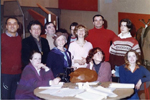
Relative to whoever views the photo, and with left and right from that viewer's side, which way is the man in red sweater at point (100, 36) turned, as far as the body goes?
facing the viewer

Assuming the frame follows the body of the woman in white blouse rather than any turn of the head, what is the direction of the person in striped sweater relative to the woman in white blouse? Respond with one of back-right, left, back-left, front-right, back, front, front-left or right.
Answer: left

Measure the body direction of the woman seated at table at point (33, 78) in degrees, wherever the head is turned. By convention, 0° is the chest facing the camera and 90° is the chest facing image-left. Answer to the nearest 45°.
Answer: approximately 315°

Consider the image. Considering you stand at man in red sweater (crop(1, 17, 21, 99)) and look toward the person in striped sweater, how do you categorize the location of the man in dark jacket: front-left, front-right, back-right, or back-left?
front-left

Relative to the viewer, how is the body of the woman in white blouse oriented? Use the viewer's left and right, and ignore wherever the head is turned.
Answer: facing the viewer

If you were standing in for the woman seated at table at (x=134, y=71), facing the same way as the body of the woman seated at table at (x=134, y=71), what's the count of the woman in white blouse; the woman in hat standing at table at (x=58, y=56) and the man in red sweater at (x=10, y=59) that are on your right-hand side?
3

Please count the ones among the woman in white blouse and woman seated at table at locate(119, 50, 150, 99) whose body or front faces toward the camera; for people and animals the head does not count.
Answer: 2

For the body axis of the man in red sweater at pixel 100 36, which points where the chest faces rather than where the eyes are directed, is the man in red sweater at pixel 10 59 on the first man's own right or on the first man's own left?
on the first man's own right

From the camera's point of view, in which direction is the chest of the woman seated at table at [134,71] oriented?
toward the camera

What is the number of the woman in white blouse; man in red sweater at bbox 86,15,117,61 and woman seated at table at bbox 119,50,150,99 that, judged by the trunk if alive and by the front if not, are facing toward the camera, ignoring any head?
3
